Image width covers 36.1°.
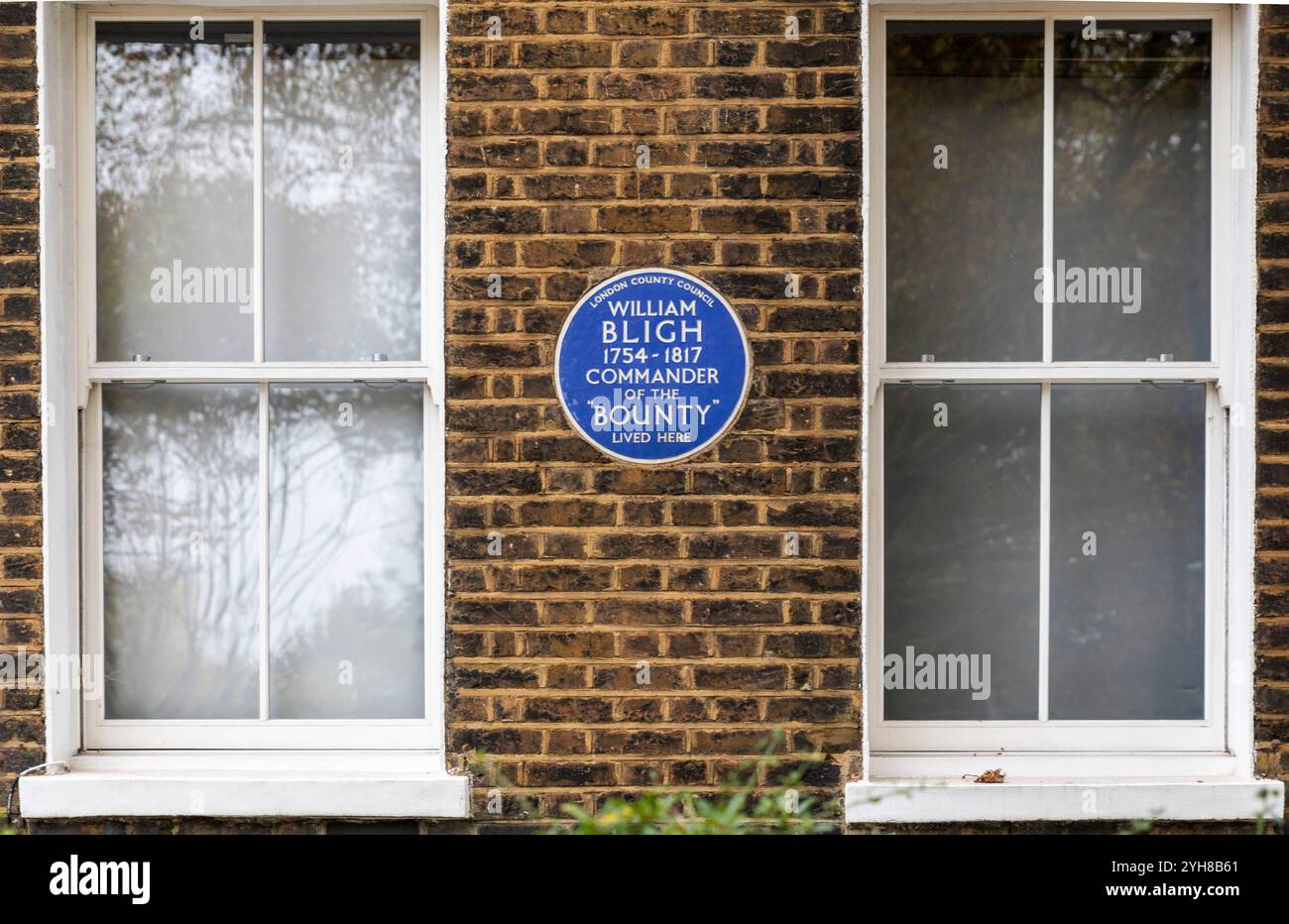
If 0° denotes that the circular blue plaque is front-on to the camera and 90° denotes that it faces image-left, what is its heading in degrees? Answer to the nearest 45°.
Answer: approximately 0°
